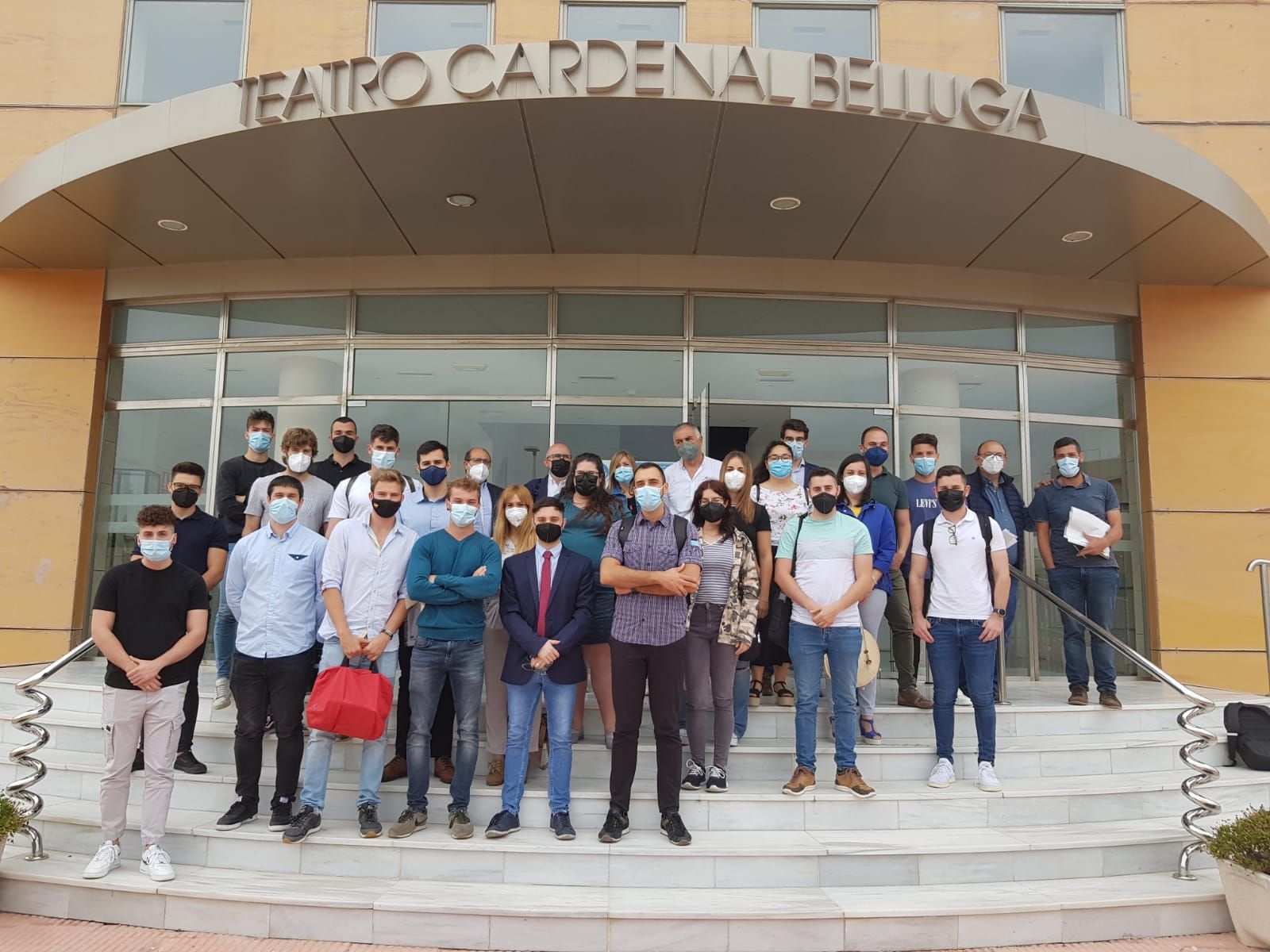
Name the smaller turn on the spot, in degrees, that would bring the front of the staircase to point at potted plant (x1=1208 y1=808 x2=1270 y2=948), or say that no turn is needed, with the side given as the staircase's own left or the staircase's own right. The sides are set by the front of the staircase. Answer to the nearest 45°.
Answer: approximately 90° to the staircase's own left

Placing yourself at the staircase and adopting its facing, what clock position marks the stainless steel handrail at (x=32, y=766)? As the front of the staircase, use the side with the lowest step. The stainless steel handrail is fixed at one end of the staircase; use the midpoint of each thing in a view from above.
The stainless steel handrail is roughly at 3 o'clock from the staircase.

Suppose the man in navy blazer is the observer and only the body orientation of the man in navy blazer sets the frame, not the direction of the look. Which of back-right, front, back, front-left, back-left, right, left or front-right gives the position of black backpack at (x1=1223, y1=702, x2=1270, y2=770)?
left

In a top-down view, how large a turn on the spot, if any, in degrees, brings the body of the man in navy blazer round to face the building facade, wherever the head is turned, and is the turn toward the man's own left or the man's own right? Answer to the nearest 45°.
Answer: approximately 180°

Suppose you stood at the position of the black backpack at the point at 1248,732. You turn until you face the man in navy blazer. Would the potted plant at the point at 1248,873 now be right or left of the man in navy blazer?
left

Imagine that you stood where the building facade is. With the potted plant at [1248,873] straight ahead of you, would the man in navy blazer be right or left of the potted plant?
right

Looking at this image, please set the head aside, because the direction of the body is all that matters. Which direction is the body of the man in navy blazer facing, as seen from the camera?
toward the camera

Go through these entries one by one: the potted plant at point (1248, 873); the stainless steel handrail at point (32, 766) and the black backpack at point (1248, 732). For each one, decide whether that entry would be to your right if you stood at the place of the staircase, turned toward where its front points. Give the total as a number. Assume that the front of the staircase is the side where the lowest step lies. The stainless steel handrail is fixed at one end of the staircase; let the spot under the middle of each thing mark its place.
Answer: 1

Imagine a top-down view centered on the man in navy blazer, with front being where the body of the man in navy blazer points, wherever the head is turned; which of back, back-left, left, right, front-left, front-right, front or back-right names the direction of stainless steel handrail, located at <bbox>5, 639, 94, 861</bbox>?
right

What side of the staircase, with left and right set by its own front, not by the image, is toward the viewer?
front
